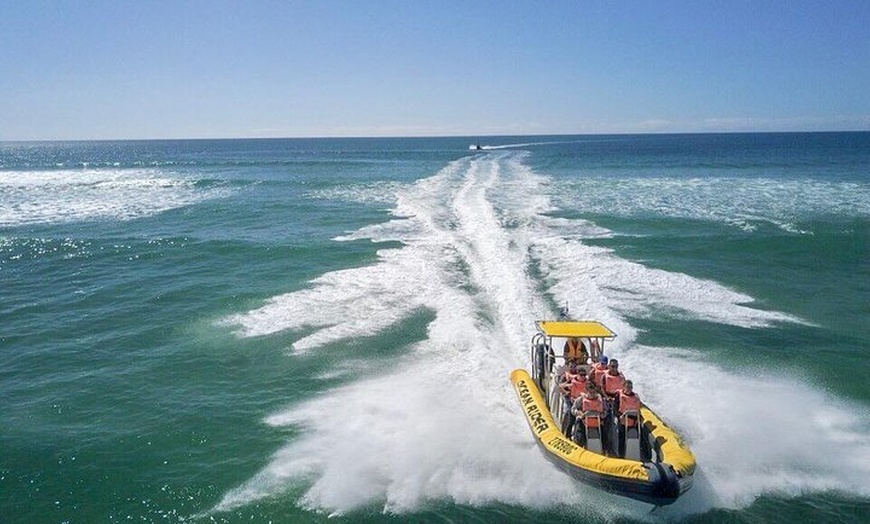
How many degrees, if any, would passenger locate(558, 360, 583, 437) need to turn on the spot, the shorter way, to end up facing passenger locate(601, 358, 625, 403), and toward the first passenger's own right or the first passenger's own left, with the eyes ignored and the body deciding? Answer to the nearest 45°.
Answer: approximately 45° to the first passenger's own left

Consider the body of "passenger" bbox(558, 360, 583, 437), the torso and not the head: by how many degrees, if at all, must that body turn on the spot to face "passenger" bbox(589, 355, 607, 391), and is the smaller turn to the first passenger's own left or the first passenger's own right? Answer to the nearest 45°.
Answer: approximately 90° to the first passenger's own left

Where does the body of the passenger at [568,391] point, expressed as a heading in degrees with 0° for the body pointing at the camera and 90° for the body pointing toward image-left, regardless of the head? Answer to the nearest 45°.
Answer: approximately 315°

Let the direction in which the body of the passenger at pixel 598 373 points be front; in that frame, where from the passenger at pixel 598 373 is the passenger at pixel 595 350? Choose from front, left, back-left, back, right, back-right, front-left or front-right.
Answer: back-left

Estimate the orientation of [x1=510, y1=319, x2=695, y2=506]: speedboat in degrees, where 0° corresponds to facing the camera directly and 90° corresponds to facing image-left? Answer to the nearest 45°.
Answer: approximately 315°

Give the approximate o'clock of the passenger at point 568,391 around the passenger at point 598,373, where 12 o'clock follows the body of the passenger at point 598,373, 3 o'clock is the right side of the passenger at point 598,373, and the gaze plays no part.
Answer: the passenger at point 568,391 is roughly at 3 o'clock from the passenger at point 598,373.

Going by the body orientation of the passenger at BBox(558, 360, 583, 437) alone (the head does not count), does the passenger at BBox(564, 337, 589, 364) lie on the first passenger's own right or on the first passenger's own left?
on the first passenger's own left
